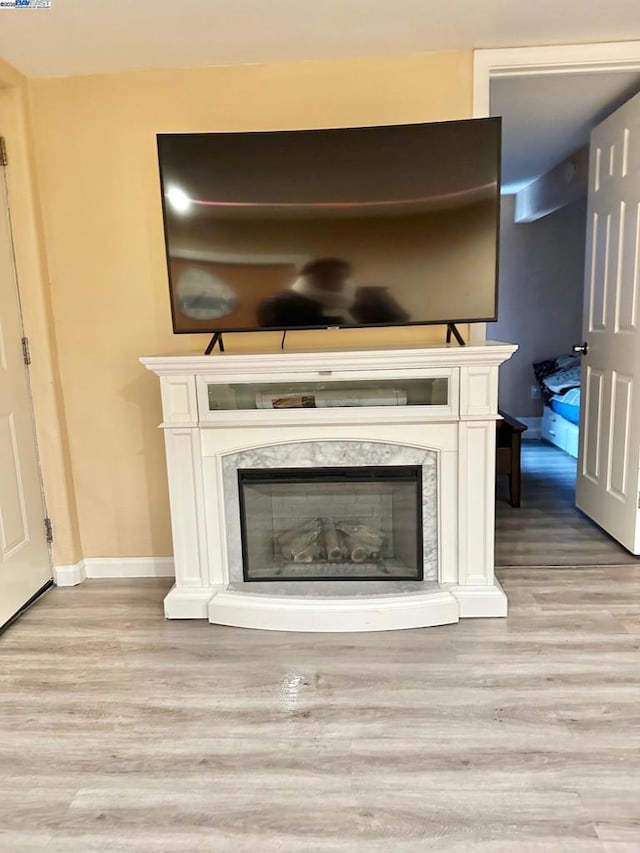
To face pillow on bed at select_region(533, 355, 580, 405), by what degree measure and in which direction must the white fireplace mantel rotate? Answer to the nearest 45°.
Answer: approximately 135° to its left

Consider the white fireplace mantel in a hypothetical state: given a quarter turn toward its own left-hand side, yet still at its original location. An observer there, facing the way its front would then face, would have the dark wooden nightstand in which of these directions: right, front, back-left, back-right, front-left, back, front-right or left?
front-left

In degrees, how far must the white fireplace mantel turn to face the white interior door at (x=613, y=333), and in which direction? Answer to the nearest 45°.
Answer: approximately 135° to its left

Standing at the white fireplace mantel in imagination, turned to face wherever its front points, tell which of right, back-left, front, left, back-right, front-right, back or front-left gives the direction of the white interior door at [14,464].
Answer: right

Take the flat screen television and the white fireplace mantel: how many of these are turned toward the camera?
2

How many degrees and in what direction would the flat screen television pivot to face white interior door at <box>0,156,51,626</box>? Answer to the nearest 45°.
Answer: approximately 90° to its right

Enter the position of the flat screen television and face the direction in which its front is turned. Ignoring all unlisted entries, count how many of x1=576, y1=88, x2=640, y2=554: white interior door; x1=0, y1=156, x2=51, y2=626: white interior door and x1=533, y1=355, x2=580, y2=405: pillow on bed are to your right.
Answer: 1

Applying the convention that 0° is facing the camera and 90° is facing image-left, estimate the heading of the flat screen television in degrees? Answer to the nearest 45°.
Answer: approximately 0°

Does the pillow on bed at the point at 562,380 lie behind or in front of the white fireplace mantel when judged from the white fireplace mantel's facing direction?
behind

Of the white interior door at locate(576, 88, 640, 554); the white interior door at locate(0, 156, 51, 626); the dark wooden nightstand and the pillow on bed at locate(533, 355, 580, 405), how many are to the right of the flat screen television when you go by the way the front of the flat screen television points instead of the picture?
1

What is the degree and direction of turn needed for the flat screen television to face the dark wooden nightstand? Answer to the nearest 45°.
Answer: approximately 135° to its left

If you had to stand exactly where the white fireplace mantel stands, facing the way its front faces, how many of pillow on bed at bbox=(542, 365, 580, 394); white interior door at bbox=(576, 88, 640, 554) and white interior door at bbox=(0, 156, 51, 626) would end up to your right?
1

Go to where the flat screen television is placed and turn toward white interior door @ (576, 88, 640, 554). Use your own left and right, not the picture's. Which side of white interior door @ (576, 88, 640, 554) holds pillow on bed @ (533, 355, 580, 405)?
left

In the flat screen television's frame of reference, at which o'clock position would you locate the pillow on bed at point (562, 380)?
The pillow on bed is roughly at 7 o'clock from the flat screen television.
